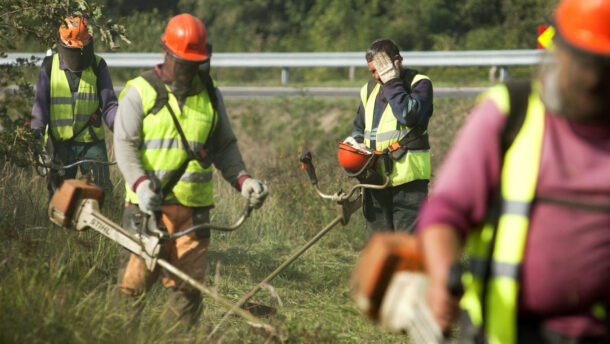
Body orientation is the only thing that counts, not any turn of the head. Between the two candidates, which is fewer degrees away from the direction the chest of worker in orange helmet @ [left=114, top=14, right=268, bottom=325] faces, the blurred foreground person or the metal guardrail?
the blurred foreground person

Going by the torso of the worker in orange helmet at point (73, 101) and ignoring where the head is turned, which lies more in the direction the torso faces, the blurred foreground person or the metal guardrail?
the blurred foreground person

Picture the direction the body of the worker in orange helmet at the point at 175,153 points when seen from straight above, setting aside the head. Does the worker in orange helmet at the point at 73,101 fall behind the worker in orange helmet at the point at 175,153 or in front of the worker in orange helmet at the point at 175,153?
behind

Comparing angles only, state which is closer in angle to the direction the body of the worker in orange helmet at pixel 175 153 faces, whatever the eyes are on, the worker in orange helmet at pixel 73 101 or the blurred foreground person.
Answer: the blurred foreground person

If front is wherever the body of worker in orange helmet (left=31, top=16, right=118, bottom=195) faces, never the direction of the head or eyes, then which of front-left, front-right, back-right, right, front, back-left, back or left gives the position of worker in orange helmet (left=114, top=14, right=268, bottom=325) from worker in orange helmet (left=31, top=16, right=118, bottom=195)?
front

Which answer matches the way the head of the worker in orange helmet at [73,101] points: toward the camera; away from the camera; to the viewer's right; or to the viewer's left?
toward the camera

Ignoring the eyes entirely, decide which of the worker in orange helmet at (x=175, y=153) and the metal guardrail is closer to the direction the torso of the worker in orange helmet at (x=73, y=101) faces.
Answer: the worker in orange helmet

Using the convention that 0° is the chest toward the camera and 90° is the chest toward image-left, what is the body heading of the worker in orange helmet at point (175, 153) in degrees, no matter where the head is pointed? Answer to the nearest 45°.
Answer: approximately 315°

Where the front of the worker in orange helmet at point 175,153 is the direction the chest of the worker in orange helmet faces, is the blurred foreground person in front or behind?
in front

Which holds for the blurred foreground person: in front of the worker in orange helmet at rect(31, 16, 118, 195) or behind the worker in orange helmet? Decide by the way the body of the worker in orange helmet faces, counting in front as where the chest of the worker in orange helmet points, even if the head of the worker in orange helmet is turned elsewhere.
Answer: in front

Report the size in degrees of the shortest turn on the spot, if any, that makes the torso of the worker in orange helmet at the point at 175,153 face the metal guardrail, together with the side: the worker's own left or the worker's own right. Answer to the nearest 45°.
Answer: approximately 135° to the worker's own left

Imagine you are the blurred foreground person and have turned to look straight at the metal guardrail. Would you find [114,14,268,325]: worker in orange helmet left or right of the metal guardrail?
left

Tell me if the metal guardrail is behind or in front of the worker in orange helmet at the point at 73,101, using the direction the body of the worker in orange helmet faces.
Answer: behind

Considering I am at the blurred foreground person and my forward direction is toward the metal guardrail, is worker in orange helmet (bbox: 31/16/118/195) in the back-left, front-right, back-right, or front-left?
front-left

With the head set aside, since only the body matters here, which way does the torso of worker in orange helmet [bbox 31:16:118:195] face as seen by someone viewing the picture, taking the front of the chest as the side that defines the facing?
toward the camera
